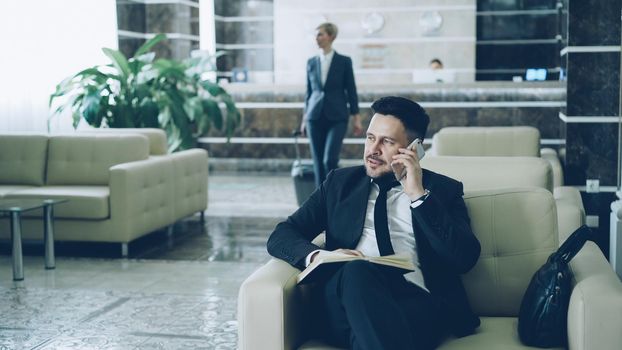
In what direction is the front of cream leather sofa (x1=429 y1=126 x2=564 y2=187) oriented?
toward the camera

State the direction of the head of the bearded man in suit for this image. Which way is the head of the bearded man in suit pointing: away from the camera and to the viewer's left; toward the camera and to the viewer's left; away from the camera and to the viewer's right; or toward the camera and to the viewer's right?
toward the camera and to the viewer's left

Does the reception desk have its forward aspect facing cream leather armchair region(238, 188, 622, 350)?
yes

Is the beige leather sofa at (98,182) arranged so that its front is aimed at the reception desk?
no

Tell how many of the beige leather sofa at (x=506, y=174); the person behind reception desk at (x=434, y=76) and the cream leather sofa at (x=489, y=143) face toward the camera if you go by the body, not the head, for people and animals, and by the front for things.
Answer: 3

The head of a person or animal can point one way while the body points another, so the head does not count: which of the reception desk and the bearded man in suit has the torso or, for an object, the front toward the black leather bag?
the reception desk

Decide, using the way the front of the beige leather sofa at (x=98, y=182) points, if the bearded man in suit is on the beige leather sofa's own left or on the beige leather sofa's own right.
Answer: on the beige leather sofa's own left

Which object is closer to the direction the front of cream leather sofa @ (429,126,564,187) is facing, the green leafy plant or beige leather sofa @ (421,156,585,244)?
the beige leather sofa

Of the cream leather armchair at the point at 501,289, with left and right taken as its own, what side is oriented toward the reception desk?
back

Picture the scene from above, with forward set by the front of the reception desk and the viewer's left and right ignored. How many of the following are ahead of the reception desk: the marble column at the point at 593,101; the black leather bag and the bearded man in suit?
3

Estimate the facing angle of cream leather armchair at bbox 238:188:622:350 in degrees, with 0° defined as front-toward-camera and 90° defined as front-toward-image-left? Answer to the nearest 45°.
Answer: approximately 0°

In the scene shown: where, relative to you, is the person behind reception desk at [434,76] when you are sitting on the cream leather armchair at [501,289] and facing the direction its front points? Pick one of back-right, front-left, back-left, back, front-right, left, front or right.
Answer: back

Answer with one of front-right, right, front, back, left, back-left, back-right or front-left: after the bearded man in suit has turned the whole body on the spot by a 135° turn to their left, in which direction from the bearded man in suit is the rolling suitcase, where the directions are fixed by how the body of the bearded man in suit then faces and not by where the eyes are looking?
left

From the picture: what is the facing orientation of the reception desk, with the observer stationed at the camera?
facing the viewer

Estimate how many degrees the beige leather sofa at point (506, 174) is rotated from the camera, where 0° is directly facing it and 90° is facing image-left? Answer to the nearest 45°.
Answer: approximately 0°

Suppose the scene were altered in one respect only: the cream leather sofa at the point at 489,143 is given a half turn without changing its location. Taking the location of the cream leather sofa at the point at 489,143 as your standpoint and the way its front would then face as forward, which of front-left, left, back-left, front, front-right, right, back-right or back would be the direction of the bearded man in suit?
back
